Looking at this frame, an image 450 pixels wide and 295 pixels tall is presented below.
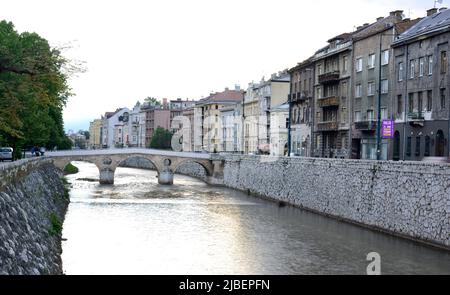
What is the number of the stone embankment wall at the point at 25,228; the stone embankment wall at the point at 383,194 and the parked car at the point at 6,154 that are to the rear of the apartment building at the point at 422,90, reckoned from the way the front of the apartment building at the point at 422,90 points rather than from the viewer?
0

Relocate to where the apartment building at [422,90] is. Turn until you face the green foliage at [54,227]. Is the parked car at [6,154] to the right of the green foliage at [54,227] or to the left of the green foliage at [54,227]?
right

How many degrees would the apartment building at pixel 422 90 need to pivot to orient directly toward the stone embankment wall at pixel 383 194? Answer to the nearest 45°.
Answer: approximately 45° to its left

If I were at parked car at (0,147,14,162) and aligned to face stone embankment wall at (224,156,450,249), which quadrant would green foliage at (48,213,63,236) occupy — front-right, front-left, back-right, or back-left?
front-right

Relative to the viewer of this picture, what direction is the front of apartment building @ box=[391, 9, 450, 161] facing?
facing the viewer and to the left of the viewer

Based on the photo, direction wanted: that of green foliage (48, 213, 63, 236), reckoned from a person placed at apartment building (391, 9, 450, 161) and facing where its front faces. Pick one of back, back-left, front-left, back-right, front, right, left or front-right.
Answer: front

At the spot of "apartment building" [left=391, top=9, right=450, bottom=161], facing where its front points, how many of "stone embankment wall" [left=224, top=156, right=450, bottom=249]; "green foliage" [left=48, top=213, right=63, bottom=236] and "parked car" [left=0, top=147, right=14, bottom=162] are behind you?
0

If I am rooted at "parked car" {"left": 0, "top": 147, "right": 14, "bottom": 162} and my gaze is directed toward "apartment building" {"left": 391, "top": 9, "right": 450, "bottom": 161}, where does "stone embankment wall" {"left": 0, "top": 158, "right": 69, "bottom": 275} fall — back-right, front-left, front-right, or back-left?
front-right

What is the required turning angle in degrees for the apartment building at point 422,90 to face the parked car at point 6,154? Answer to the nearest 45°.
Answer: approximately 45° to its right
